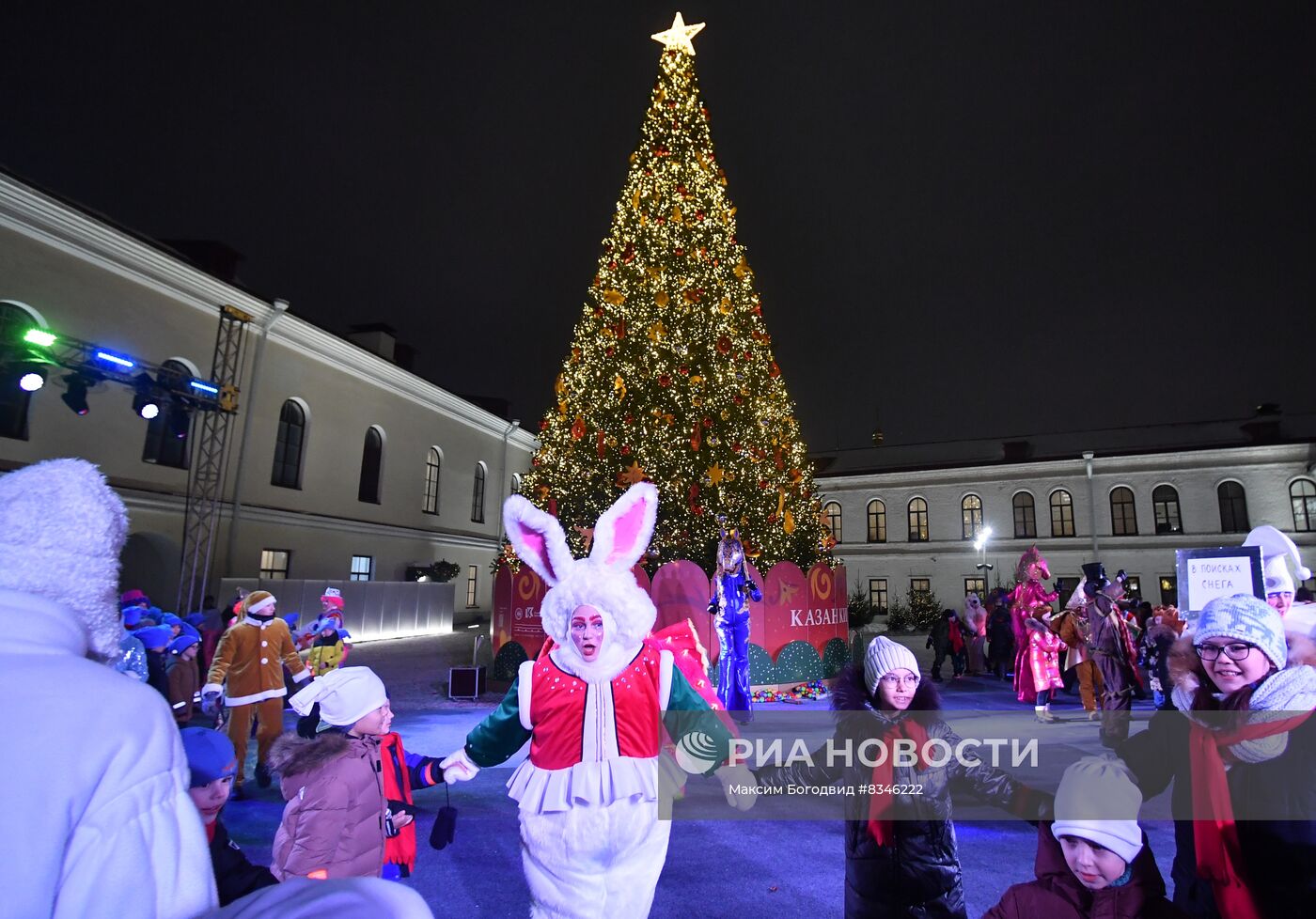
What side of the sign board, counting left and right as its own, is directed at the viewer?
front

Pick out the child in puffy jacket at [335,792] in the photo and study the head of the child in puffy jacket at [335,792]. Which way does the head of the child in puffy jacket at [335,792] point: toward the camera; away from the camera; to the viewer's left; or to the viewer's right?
to the viewer's right

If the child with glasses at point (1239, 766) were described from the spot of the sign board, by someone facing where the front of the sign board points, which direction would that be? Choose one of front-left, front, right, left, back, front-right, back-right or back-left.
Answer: front

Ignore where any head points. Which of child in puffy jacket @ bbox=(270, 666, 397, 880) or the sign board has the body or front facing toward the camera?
the sign board

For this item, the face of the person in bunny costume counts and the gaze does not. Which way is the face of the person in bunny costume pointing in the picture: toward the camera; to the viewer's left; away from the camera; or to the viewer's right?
toward the camera

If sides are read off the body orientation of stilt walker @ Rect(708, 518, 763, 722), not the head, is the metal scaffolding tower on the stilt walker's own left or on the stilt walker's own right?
on the stilt walker's own right

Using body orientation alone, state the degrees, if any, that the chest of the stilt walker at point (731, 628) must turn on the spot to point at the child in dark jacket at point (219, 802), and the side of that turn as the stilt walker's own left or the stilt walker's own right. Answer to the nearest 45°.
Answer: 0° — they already face them

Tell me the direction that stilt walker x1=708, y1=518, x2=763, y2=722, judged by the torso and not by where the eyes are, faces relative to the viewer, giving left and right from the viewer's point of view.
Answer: facing the viewer

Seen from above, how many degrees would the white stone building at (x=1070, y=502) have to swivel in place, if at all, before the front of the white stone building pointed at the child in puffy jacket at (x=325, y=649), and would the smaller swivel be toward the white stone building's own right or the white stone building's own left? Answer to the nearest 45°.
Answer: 0° — it already faces them

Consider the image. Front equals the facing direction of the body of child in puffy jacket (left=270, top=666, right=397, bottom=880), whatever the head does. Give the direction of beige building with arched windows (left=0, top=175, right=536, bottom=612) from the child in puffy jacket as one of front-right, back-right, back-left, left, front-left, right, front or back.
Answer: left

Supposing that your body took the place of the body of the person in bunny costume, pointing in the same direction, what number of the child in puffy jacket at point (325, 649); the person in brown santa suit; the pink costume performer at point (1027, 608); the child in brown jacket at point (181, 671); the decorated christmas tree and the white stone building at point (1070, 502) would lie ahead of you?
0

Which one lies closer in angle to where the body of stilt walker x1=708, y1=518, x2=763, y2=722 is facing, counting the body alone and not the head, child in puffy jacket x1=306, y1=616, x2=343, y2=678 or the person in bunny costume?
the person in bunny costume

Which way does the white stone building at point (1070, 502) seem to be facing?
toward the camera

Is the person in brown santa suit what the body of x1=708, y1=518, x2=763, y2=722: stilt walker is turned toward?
no

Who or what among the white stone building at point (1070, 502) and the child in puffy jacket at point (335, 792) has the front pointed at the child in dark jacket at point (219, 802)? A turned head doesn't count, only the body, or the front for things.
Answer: the white stone building

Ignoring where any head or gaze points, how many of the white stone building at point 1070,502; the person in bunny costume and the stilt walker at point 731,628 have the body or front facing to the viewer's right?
0

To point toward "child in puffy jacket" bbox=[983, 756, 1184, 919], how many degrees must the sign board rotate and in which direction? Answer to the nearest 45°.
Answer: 0° — it already faces them

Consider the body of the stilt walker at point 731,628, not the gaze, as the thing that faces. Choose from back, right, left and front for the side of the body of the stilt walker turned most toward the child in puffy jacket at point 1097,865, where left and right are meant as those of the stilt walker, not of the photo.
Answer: front
